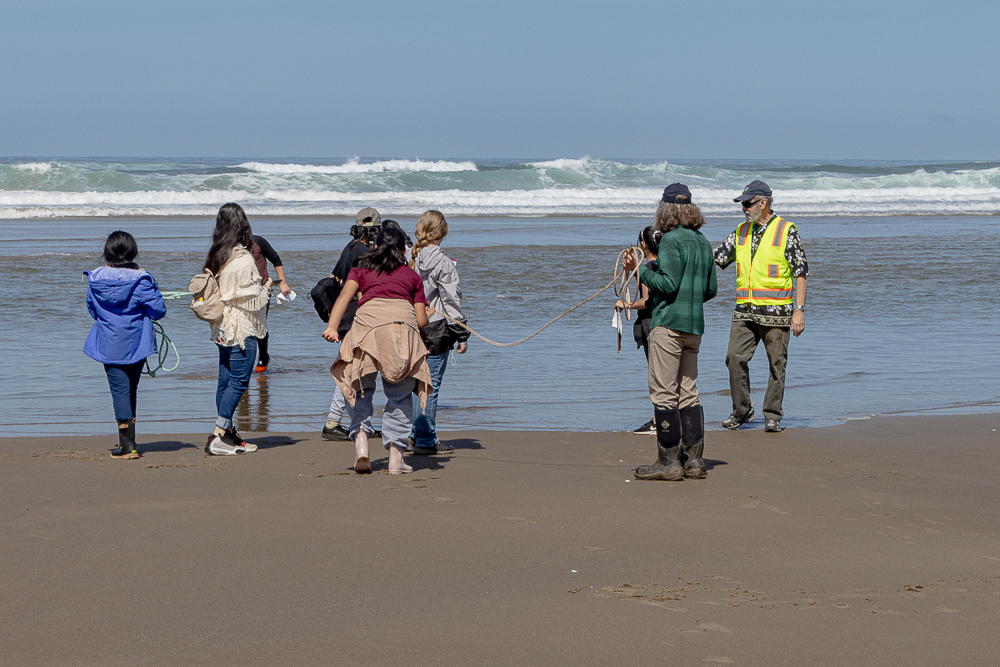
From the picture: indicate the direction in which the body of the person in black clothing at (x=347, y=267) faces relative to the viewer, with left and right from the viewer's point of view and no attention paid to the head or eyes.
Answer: facing away from the viewer and to the left of the viewer

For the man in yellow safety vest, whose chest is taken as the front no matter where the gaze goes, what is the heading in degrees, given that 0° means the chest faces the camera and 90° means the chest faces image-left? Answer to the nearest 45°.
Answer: approximately 45°

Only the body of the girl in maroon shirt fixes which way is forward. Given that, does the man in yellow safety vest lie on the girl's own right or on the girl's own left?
on the girl's own right

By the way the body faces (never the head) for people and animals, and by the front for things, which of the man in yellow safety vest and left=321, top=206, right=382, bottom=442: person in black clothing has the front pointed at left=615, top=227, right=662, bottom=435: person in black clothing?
the man in yellow safety vest

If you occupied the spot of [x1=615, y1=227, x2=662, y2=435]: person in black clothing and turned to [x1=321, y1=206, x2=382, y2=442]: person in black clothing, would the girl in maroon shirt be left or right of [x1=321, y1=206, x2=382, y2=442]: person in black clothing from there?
left

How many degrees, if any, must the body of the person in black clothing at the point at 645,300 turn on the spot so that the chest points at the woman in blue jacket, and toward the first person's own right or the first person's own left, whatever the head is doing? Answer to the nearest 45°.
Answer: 0° — they already face them

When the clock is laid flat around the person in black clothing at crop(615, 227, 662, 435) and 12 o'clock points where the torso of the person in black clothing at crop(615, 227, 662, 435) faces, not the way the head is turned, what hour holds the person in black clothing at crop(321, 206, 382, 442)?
the person in black clothing at crop(321, 206, 382, 442) is roughly at 12 o'clock from the person in black clothing at crop(615, 227, 662, 435).

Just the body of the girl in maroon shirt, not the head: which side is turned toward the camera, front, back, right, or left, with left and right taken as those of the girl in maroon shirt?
back

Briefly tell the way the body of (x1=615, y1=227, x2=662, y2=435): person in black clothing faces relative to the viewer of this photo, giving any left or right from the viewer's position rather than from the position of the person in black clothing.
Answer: facing to the left of the viewer

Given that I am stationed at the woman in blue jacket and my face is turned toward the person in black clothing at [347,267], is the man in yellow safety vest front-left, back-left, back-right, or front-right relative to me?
front-right

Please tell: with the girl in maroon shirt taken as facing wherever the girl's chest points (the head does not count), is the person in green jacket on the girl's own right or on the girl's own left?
on the girl's own right

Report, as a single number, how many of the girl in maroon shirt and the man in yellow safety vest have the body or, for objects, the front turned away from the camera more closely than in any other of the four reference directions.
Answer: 1

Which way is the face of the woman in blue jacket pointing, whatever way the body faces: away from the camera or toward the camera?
away from the camera

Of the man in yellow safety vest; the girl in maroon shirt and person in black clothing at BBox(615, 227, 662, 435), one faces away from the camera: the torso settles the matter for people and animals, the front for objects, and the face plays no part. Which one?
the girl in maroon shirt
